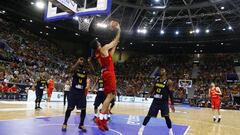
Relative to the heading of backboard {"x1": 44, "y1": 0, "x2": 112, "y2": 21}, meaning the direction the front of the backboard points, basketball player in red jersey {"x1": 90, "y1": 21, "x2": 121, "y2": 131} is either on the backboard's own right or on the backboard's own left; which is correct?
on the backboard's own right

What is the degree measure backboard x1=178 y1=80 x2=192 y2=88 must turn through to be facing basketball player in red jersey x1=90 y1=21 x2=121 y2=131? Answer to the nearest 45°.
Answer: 0° — it already faces them

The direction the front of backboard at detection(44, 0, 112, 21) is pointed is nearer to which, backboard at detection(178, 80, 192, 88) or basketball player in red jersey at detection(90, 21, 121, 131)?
the backboard

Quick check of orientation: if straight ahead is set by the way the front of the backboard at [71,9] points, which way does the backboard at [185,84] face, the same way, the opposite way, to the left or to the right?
the opposite way

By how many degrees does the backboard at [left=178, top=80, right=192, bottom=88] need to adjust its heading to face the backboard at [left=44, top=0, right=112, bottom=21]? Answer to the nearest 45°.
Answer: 0° — it already faces it

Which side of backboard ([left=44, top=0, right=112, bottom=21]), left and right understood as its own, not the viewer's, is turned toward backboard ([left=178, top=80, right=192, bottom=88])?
front

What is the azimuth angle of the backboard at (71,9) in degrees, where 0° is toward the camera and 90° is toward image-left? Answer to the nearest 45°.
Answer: approximately 225°
